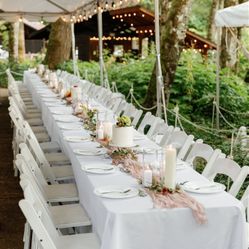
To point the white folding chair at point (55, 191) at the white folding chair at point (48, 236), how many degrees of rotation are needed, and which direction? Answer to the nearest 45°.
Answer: approximately 90° to its right

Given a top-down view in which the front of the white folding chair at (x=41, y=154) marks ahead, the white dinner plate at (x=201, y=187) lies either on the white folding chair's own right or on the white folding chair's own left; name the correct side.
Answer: on the white folding chair's own right

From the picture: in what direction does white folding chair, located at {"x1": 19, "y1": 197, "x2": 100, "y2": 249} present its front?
to the viewer's right

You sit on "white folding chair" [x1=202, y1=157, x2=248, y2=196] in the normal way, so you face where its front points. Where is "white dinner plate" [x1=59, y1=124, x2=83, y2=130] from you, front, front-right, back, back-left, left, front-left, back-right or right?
right

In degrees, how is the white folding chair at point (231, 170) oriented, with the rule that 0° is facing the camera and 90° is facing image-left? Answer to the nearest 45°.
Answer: approximately 45°

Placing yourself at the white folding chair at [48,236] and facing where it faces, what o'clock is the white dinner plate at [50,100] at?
The white dinner plate is roughly at 9 o'clock from the white folding chair.

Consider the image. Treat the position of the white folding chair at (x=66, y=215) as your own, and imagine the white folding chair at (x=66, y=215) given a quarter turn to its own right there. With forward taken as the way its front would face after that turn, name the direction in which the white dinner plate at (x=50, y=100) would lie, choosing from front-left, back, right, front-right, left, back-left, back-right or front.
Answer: back

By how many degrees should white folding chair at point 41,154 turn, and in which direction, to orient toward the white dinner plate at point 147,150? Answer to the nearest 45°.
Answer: approximately 45° to its right

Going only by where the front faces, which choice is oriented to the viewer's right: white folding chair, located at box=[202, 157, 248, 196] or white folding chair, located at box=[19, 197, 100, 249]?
white folding chair, located at box=[19, 197, 100, 249]

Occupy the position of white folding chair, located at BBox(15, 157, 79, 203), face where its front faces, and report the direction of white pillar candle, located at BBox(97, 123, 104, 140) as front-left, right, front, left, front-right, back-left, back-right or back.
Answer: front-left

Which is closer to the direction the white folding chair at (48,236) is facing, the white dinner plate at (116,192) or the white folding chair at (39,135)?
the white dinner plate

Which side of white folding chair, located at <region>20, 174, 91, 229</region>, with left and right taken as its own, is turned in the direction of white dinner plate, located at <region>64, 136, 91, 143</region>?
left

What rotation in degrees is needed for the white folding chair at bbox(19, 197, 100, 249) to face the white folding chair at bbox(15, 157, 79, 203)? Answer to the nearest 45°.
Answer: approximately 90° to its left

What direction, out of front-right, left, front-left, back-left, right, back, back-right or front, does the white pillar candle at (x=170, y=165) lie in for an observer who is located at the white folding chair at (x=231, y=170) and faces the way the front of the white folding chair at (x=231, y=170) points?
front

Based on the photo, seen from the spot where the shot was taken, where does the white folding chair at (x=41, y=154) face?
facing to the right of the viewer

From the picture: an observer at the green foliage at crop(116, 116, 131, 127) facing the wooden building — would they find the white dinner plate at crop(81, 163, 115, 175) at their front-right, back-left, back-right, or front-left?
back-left

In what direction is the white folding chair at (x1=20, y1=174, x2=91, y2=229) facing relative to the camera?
to the viewer's right

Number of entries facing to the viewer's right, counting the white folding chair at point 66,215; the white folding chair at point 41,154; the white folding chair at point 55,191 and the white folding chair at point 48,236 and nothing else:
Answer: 4
